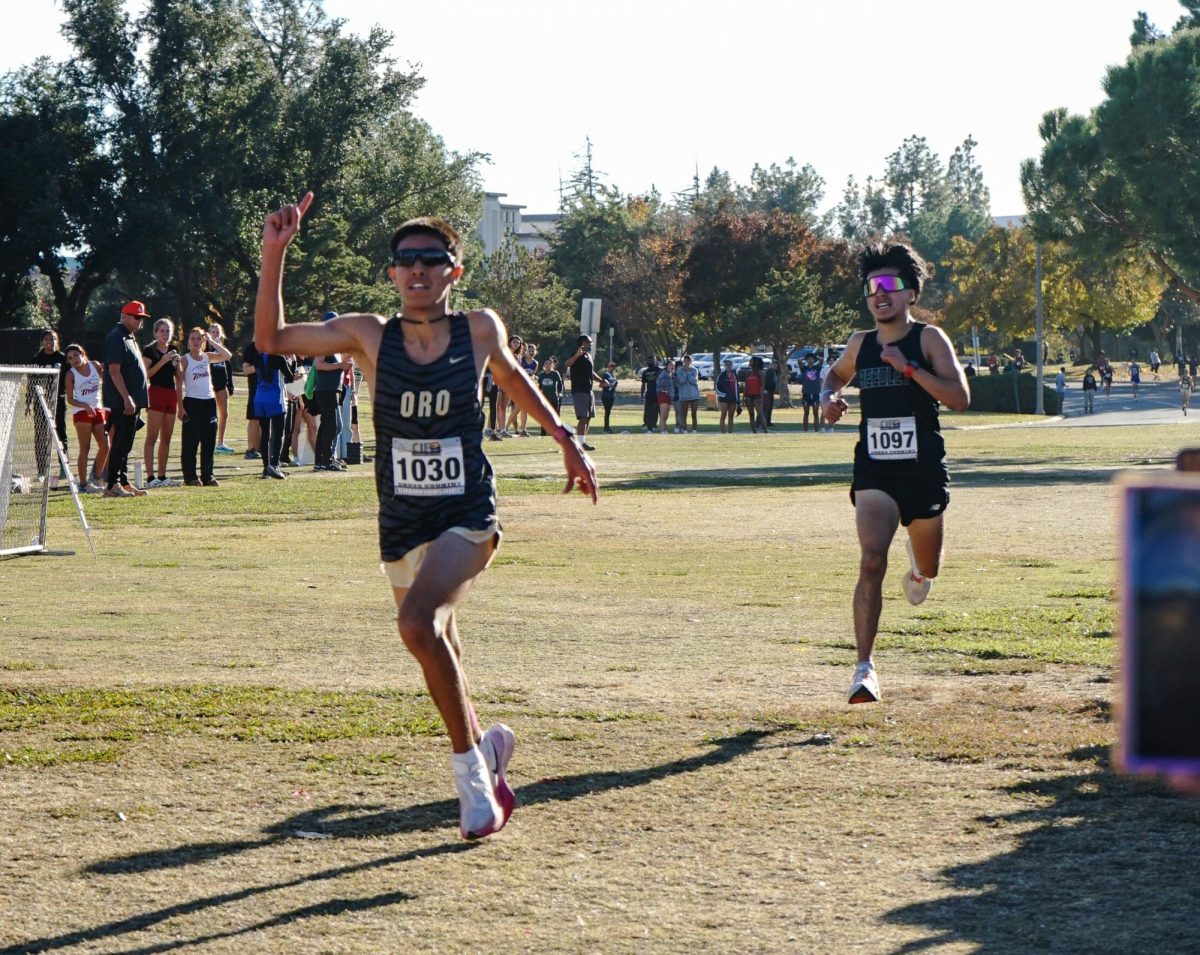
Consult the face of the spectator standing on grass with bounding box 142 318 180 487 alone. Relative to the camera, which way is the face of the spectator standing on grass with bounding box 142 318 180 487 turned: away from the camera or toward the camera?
toward the camera

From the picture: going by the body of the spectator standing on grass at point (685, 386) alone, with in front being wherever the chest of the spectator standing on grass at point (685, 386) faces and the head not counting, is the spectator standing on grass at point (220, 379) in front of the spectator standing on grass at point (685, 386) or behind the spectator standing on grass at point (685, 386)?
in front

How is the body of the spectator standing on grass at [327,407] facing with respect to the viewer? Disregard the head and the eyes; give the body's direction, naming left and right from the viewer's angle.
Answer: facing the viewer and to the right of the viewer

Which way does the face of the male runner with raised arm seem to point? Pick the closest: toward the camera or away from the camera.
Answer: toward the camera

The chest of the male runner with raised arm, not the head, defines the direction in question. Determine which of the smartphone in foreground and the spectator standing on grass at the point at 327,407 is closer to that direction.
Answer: the smartphone in foreground

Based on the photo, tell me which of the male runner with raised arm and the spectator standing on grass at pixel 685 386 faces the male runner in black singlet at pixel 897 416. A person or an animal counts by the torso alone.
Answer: the spectator standing on grass

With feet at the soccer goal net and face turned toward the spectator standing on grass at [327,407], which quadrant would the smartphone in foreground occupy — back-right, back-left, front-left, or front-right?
back-right

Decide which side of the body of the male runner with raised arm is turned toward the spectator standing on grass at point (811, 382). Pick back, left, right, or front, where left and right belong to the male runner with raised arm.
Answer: back

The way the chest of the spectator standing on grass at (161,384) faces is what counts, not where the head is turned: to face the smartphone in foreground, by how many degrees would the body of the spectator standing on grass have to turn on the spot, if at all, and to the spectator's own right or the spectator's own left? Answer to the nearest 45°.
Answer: approximately 45° to the spectator's own right

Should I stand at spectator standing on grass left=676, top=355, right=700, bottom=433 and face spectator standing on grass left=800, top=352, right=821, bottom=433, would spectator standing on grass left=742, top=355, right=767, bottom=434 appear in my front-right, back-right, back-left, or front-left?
front-right

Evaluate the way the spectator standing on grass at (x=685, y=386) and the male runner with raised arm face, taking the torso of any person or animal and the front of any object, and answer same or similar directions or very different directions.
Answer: same or similar directions

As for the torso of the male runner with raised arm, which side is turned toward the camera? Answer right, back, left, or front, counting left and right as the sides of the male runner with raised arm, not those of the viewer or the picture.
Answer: front

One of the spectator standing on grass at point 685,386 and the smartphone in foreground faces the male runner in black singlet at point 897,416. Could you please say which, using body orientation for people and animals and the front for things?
the spectator standing on grass

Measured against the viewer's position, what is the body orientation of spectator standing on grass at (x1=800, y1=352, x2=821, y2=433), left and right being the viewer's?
facing the viewer

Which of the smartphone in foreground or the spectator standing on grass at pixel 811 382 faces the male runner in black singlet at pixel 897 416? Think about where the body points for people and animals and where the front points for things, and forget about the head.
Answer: the spectator standing on grass

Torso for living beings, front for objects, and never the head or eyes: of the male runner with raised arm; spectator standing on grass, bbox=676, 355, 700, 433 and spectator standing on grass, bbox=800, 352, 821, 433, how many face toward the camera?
3

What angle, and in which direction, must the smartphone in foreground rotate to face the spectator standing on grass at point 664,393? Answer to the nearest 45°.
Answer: approximately 180°

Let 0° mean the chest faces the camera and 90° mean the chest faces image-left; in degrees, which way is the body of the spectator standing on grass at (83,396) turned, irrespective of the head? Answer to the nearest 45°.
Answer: approximately 315°
